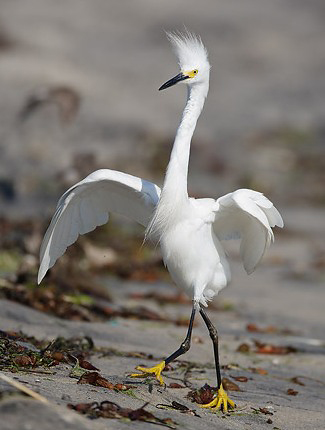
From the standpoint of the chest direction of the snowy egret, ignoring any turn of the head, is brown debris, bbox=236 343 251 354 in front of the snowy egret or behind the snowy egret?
behind

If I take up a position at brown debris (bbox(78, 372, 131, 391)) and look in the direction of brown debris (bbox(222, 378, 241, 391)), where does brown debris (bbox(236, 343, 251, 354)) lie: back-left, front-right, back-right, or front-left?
front-left

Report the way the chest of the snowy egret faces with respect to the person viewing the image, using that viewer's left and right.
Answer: facing the viewer and to the left of the viewer

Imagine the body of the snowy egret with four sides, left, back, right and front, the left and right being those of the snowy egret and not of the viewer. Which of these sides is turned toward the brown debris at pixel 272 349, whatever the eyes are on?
back
